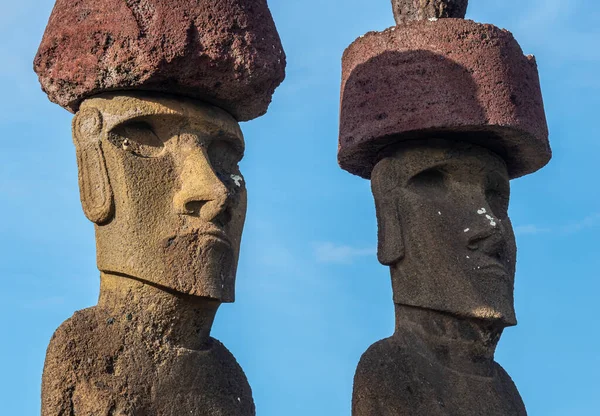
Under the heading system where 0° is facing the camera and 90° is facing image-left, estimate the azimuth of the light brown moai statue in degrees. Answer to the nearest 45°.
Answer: approximately 315°

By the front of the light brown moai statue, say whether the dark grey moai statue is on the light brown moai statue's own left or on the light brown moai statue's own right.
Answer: on the light brown moai statue's own left

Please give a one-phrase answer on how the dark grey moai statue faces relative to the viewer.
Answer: facing the viewer and to the right of the viewer

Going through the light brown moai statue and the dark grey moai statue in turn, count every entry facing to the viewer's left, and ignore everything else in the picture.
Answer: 0

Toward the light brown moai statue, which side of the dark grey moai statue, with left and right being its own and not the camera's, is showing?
right
